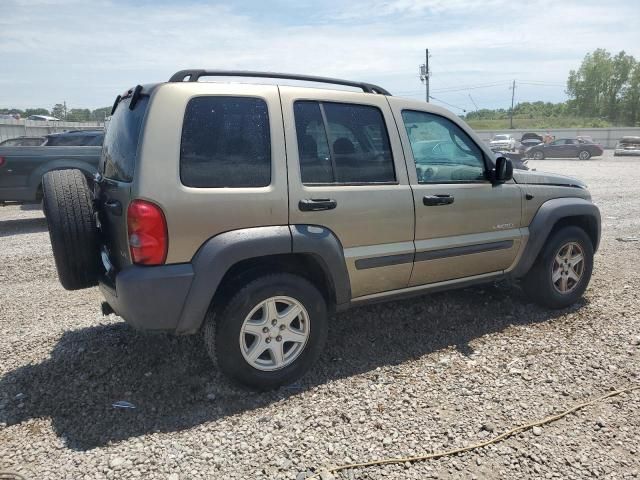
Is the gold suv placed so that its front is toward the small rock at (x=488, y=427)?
no

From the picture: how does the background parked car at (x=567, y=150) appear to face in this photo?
to the viewer's left

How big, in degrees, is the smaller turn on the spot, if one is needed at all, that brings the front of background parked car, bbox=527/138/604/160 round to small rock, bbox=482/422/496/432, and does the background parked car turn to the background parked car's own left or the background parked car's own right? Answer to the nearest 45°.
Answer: approximately 90° to the background parked car's own left

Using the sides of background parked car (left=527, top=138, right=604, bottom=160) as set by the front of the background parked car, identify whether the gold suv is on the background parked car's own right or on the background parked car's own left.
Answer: on the background parked car's own left

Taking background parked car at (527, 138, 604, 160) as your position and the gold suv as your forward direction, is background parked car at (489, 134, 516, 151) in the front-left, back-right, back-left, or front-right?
back-right

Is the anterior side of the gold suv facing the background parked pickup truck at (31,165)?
no

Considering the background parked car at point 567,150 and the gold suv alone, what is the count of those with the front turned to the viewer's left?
1

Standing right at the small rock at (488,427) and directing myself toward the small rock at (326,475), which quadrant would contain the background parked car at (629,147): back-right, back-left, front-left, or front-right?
back-right

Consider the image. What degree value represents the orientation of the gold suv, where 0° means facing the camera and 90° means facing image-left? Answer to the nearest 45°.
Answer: approximately 225°

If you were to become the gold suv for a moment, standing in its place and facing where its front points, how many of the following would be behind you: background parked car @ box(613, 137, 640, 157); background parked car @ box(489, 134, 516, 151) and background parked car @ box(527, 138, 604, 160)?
0

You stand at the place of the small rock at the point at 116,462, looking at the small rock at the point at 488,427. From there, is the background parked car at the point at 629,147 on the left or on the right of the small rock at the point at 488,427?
left

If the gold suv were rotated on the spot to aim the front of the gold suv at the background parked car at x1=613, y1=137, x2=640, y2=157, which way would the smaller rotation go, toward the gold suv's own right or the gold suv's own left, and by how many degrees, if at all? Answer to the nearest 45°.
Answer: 0° — it already faces it

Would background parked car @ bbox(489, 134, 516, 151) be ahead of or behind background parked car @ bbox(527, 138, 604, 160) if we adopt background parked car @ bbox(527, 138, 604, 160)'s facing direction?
ahead

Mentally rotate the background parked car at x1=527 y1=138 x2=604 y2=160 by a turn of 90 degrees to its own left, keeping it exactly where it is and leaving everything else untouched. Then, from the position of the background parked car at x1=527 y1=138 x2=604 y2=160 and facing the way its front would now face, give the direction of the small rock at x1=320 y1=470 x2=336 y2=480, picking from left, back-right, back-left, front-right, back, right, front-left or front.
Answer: front

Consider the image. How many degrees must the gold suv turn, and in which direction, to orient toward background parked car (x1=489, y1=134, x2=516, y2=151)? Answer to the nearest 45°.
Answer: approximately 45° to its left
